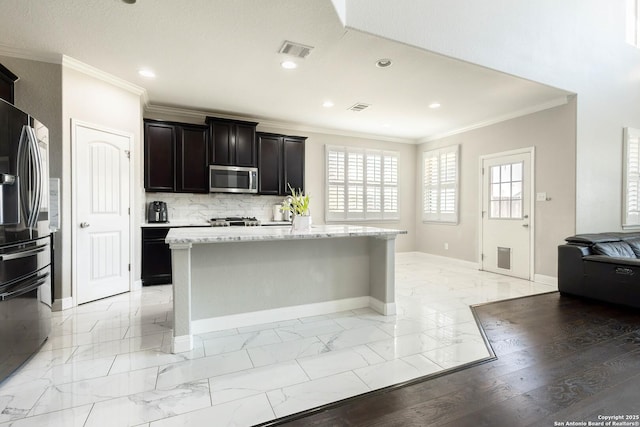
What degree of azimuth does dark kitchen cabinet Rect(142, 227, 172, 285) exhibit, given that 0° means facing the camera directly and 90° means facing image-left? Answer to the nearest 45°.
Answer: approximately 0°

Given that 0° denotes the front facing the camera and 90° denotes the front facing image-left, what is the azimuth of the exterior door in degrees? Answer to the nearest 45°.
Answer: approximately 45°

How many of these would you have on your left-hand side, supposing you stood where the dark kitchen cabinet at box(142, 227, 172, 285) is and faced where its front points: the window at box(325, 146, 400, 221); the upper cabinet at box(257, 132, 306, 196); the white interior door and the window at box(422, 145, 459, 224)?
3

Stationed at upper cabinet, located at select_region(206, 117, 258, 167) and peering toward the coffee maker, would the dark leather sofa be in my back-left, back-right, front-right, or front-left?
back-left

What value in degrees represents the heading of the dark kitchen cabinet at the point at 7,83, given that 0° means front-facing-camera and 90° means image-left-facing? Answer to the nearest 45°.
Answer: approximately 315°

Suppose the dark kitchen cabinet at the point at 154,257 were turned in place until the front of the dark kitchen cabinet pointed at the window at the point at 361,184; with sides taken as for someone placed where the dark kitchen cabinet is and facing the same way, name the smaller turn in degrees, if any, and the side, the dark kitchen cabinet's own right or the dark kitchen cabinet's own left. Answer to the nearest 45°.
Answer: approximately 90° to the dark kitchen cabinet's own left

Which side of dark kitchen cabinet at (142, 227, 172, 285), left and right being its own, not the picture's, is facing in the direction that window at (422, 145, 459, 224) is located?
left

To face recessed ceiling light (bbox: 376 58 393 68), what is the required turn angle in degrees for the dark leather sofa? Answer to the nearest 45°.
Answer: approximately 90° to its right

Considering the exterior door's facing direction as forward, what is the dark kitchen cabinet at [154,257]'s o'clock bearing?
The dark kitchen cabinet is roughly at 12 o'clock from the exterior door.
